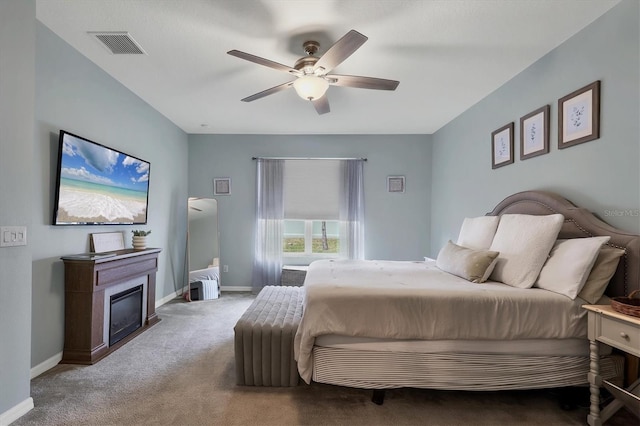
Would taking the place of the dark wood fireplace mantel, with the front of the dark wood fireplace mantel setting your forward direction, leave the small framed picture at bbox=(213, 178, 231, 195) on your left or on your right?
on your left

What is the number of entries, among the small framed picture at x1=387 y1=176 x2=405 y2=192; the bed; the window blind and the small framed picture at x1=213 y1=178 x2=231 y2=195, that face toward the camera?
3

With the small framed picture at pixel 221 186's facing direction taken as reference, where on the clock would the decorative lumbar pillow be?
The decorative lumbar pillow is roughly at 11 o'clock from the small framed picture.

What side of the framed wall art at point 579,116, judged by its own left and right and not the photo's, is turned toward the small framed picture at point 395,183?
right

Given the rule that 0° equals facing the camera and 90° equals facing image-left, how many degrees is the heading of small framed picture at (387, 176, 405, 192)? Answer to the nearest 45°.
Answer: approximately 0°

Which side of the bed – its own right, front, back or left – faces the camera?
left

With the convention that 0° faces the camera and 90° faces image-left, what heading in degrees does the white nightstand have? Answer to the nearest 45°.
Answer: approximately 45°

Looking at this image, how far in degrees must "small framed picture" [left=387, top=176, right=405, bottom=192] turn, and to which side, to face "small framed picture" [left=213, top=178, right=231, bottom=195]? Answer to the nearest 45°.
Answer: approximately 90° to its right

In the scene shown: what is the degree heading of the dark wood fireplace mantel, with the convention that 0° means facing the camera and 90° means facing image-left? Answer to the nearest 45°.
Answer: approximately 315°

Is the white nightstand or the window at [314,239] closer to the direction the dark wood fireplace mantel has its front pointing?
the white nightstand

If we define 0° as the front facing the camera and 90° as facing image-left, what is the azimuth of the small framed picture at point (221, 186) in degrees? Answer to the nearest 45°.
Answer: approximately 0°
